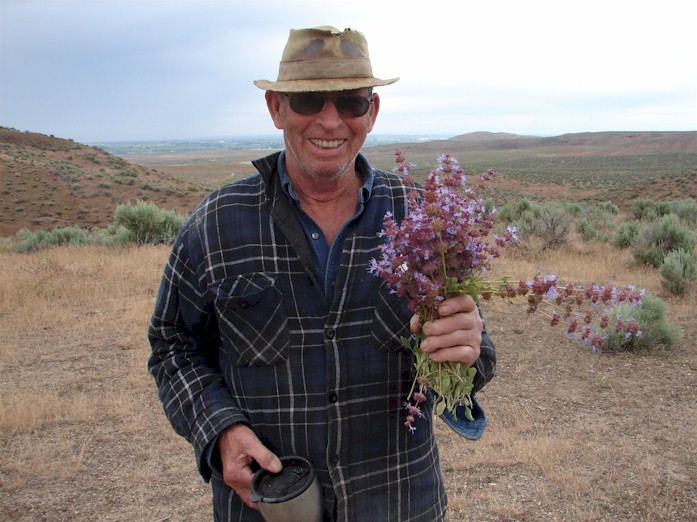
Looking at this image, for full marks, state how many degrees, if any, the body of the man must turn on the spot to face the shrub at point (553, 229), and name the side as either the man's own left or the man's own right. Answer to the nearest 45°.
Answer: approximately 135° to the man's own left

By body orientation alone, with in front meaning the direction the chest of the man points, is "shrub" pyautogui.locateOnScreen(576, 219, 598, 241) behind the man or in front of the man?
behind

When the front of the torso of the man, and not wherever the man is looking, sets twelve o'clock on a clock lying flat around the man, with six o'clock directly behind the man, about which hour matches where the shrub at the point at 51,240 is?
The shrub is roughly at 5 o'clock from the man.

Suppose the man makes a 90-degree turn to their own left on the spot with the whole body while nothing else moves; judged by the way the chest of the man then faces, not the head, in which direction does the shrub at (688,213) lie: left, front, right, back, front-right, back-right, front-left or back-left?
front-left

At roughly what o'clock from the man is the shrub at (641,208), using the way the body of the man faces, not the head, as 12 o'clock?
The shrub is roughly at 7 o'clock from the man.

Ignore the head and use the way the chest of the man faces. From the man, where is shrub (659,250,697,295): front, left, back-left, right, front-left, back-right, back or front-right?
back-left

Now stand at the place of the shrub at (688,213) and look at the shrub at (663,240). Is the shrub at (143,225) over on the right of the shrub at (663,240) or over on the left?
right

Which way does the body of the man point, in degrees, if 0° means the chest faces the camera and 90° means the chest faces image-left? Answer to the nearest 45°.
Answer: approximately 0°

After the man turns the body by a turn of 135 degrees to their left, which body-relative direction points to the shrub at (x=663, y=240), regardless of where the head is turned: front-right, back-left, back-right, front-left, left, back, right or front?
front

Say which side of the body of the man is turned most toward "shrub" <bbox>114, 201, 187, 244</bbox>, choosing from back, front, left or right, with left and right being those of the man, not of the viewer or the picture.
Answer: back

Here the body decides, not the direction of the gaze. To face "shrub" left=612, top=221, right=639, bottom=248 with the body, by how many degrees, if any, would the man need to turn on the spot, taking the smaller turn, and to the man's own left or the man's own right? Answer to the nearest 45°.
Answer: approximately 135° to the man's own left
